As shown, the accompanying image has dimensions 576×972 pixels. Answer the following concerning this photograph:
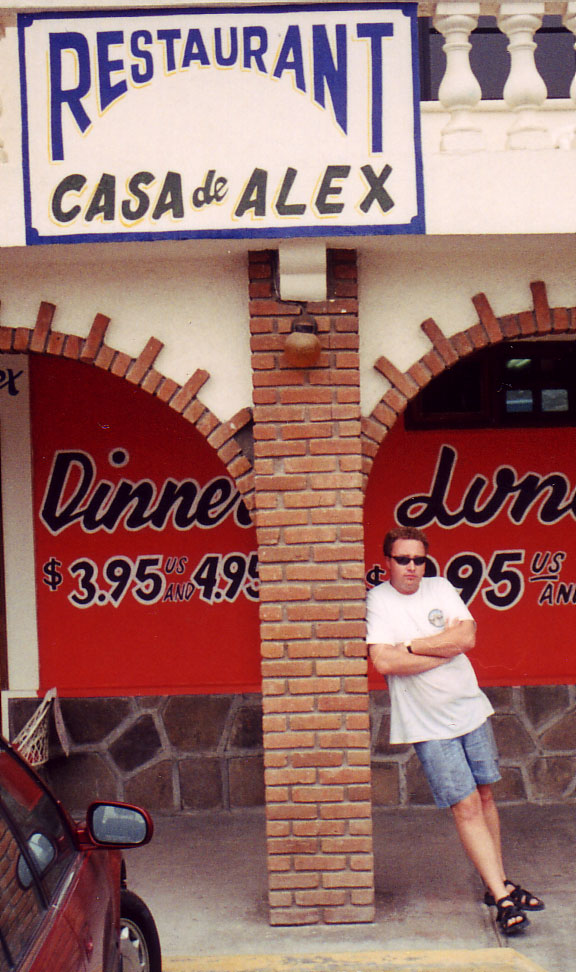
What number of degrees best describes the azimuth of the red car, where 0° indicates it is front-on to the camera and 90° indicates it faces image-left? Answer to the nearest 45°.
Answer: approximately 225°

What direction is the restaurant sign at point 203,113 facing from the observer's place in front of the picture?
facing the viewer

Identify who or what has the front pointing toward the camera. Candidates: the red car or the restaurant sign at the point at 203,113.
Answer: the restaurant sign

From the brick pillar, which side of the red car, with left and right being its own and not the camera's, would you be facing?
front

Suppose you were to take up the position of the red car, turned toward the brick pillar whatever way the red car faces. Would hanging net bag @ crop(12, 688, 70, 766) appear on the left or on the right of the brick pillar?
left

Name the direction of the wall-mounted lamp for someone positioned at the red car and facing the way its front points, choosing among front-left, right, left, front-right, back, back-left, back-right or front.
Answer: front

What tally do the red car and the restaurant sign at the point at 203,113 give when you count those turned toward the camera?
1
